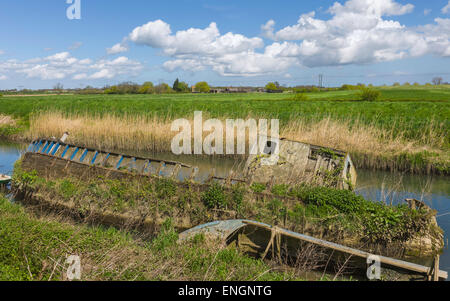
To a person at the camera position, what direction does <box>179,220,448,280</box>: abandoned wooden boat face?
facing to the left of the viewer

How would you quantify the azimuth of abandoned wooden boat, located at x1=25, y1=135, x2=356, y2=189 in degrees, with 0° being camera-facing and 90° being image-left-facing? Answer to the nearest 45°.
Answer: approximately 90°
